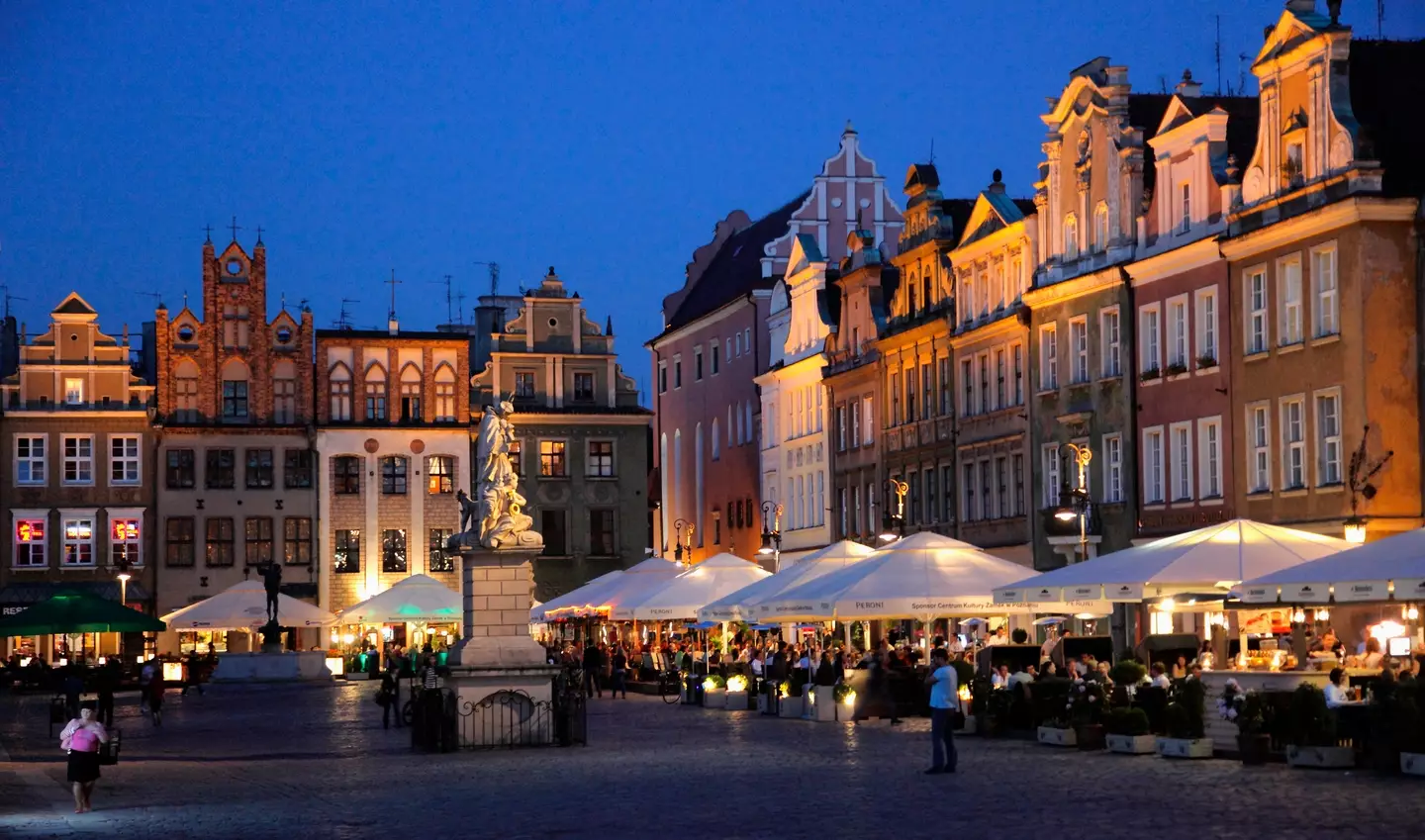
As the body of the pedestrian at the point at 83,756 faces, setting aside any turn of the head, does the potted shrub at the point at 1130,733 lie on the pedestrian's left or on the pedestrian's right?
on the pedestrian's left

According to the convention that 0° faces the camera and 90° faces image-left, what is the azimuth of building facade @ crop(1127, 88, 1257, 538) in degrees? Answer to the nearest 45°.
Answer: approximately 45°

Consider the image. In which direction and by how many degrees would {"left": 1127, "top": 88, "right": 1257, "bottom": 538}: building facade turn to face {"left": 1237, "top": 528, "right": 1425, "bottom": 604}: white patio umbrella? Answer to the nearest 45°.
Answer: approximately 45° to its left

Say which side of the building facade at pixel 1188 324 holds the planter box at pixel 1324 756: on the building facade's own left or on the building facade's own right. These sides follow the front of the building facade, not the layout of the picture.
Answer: on the building facade's own left

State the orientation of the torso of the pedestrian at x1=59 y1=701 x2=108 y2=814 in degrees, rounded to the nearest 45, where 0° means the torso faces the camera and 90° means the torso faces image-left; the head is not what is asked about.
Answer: approximately 0°

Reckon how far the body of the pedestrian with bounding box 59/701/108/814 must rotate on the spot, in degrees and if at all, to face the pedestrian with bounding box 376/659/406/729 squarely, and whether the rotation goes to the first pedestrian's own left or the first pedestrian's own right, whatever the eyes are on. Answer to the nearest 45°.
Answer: approximately 180°

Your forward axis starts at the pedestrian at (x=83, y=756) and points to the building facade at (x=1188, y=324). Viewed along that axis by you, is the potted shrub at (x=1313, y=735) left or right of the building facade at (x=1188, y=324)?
right
